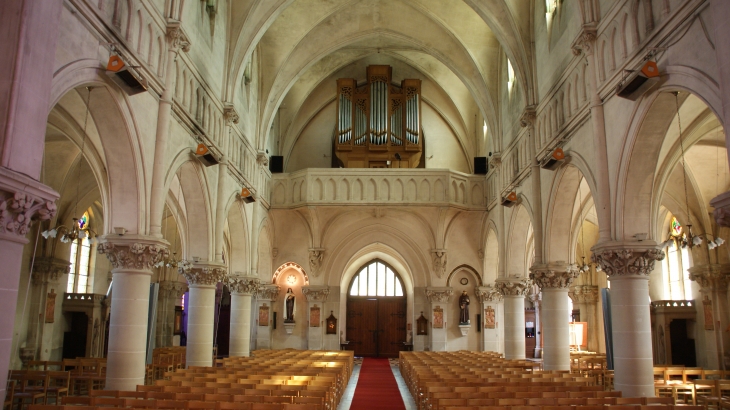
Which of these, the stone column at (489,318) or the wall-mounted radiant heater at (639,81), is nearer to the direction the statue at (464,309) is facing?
the wall-mounted radiant heater

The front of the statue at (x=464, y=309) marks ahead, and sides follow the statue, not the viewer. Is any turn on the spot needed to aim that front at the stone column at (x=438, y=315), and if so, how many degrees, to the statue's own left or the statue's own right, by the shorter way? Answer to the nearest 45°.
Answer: approximately 90° to the statue's own right

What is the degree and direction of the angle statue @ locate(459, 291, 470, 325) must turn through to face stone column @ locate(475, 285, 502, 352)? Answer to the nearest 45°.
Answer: approximately 90° to its left

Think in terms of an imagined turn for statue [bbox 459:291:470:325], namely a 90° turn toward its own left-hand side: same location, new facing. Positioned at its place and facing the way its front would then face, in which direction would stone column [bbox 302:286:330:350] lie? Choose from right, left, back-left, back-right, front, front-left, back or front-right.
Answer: back
